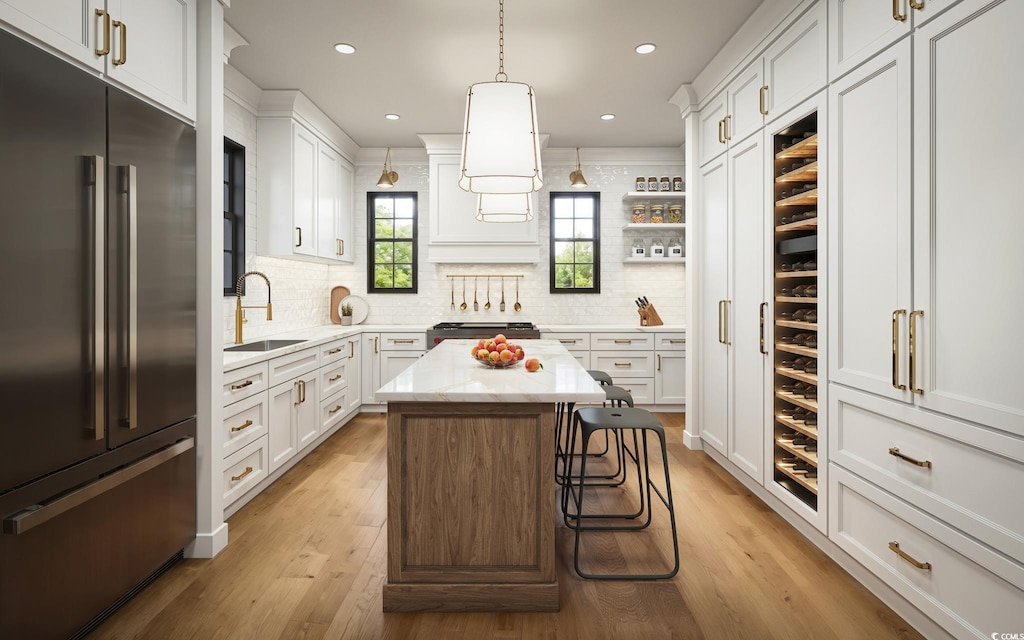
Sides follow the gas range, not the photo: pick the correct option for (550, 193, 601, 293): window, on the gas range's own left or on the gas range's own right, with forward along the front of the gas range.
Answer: on the gas range's own left

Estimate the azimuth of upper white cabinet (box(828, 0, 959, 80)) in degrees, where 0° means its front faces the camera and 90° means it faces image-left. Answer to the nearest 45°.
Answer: approximately 45°

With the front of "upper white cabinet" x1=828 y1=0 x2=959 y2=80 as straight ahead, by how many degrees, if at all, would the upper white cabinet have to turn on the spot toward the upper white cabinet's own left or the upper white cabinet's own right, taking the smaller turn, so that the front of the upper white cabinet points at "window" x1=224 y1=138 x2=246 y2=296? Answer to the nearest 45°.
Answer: approximately 45° to the upper white cabinet's own right

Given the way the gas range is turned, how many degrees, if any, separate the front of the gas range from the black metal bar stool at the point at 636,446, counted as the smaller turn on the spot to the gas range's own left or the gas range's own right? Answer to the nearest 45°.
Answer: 0° — it already faces it

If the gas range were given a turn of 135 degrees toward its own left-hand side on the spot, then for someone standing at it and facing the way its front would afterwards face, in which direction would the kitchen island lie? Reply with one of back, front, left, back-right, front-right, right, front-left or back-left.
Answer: back-right

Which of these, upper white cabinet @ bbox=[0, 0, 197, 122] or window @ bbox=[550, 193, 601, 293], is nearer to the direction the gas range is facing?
the upper white cabinet

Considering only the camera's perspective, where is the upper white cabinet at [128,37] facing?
facing the viewer and to the right of the viewer

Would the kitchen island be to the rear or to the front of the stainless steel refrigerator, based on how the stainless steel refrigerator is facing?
to the front

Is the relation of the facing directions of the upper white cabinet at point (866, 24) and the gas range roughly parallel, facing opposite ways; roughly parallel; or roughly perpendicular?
roughly perpendicular

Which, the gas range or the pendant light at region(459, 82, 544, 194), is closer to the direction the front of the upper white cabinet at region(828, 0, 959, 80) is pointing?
the pendant light

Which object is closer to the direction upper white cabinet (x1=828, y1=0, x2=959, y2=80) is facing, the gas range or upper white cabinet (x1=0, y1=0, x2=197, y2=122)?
the upper white cabinet

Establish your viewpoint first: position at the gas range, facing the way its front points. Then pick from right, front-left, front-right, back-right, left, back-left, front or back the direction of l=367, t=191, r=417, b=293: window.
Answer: back-right

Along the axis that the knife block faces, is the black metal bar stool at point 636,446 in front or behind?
in front

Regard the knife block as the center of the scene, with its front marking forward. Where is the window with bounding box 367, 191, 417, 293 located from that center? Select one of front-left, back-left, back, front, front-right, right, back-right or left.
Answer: front-right

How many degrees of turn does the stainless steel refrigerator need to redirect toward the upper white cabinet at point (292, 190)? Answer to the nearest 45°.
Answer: approximately 90° to its left

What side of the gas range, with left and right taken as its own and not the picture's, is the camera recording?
front
